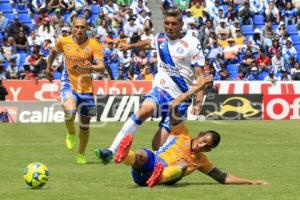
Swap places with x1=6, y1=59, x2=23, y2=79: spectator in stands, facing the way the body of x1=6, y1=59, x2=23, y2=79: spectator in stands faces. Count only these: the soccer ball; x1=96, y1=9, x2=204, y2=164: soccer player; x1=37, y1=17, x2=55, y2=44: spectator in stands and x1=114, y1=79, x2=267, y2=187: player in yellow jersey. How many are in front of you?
3

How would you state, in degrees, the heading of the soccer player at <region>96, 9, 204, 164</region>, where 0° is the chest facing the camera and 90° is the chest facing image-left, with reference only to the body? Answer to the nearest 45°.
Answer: approximately 45°

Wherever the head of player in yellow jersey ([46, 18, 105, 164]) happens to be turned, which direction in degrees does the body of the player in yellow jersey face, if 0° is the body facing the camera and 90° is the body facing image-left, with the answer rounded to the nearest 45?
approximately 0°
